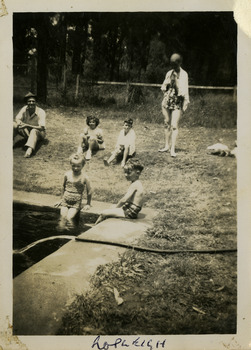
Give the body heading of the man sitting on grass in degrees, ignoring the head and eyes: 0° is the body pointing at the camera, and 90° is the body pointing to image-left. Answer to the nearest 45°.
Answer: approximately 0°

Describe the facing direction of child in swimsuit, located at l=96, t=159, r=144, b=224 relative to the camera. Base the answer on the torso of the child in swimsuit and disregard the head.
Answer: to the viewer's left

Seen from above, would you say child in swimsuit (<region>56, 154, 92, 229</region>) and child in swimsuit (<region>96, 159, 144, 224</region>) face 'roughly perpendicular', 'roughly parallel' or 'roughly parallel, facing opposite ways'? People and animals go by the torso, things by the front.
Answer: roughly perpendicular
